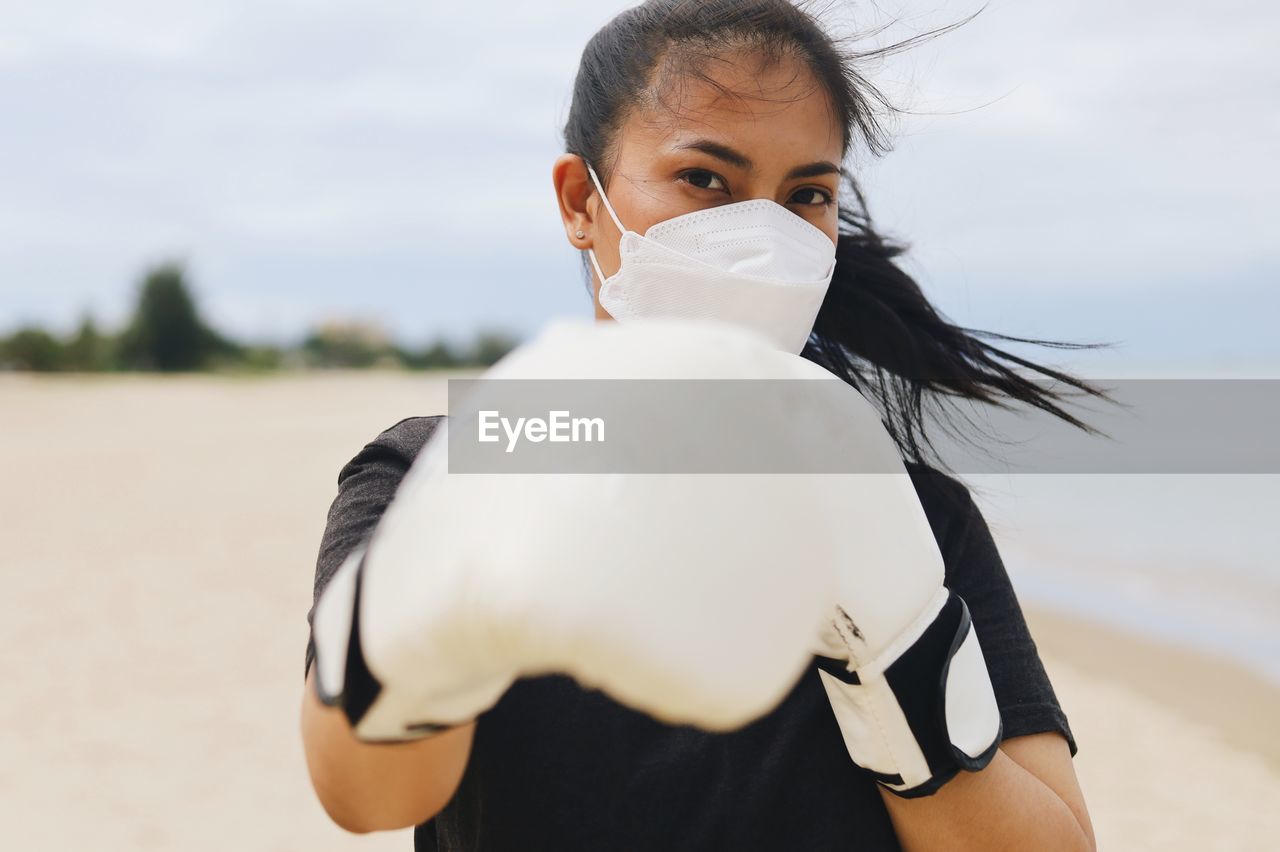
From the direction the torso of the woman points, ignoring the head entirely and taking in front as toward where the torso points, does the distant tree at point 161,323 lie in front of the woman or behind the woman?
behind

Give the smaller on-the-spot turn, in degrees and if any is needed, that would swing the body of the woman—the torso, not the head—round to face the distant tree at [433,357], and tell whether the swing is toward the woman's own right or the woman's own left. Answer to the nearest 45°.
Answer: approximately 180°

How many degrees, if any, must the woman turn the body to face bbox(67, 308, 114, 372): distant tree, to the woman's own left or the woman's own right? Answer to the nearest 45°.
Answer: approximately 135° to the woman's own right

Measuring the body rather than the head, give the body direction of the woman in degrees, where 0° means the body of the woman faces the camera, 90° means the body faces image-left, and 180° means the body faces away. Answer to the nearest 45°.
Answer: approximately 0°

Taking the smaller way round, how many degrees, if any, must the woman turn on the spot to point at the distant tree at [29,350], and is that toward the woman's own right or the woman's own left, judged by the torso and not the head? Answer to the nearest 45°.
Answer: approximately 135° to the woman's own right

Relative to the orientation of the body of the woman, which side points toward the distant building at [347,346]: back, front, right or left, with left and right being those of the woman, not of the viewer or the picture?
back
